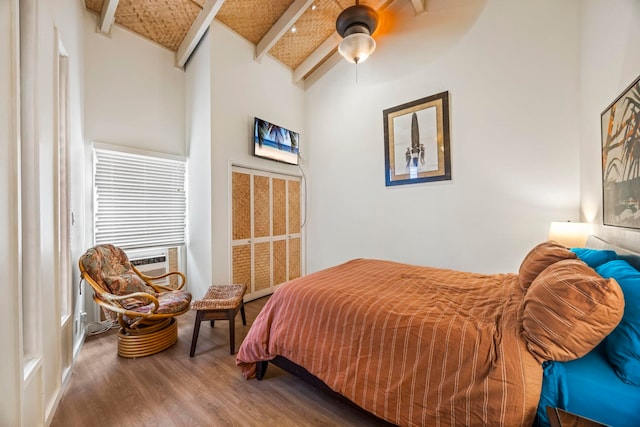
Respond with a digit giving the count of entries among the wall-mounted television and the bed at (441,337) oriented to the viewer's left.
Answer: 1

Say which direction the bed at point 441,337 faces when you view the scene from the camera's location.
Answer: facing to the left of the viewer

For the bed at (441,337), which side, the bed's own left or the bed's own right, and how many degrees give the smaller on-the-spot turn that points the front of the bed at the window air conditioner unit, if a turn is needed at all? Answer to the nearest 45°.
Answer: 0° — it already faces it

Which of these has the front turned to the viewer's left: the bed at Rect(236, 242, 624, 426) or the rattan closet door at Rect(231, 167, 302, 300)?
the bed

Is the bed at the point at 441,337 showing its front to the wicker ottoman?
yes

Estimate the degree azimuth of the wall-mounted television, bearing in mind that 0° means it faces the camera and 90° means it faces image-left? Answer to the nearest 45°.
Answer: approximately 315°
